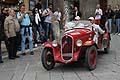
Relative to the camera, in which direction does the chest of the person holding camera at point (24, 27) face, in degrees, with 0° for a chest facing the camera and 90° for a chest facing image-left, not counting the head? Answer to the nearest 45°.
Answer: approximately 0°

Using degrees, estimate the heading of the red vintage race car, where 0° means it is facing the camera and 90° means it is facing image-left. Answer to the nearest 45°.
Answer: approximately 45°

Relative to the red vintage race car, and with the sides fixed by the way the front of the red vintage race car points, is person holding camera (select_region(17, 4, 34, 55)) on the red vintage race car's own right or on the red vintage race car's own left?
on the red vintage race car's own right

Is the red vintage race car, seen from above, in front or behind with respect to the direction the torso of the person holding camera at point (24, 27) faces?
in front
